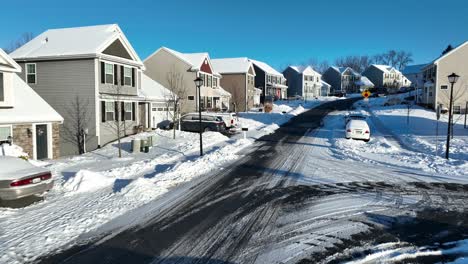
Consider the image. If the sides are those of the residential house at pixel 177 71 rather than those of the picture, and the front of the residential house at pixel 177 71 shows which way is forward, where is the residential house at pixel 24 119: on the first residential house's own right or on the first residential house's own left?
on the first residential house's own right

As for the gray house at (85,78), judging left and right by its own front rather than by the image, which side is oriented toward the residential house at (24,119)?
right

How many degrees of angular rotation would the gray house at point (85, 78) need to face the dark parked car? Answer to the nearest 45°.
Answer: approximately 45° to its left

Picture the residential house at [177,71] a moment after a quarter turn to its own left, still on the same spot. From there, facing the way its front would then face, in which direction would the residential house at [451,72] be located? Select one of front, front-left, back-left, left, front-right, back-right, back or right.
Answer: front-right

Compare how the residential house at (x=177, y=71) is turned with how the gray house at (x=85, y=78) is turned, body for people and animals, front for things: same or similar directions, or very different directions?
same or similar directions

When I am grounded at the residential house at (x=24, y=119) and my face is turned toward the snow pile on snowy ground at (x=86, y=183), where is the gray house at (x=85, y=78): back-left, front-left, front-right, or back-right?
back-left

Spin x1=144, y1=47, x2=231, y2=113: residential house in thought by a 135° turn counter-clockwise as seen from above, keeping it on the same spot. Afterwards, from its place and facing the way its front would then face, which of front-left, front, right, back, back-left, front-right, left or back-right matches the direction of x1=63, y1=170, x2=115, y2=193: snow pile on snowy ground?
back

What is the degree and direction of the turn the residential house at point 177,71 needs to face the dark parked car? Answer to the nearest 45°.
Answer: approximately 45° to its right

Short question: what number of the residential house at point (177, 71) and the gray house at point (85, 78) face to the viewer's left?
0

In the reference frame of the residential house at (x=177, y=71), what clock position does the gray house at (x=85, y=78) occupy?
The gray house is roughly at 2 o'clock from the residential house.

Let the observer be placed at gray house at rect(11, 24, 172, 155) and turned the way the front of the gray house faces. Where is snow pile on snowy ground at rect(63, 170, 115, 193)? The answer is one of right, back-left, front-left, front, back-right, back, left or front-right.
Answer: front-right

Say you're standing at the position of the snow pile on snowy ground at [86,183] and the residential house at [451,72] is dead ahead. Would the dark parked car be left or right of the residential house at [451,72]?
left

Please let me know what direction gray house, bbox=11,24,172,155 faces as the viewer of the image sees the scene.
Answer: facing the viewer and to the right of the viewer
